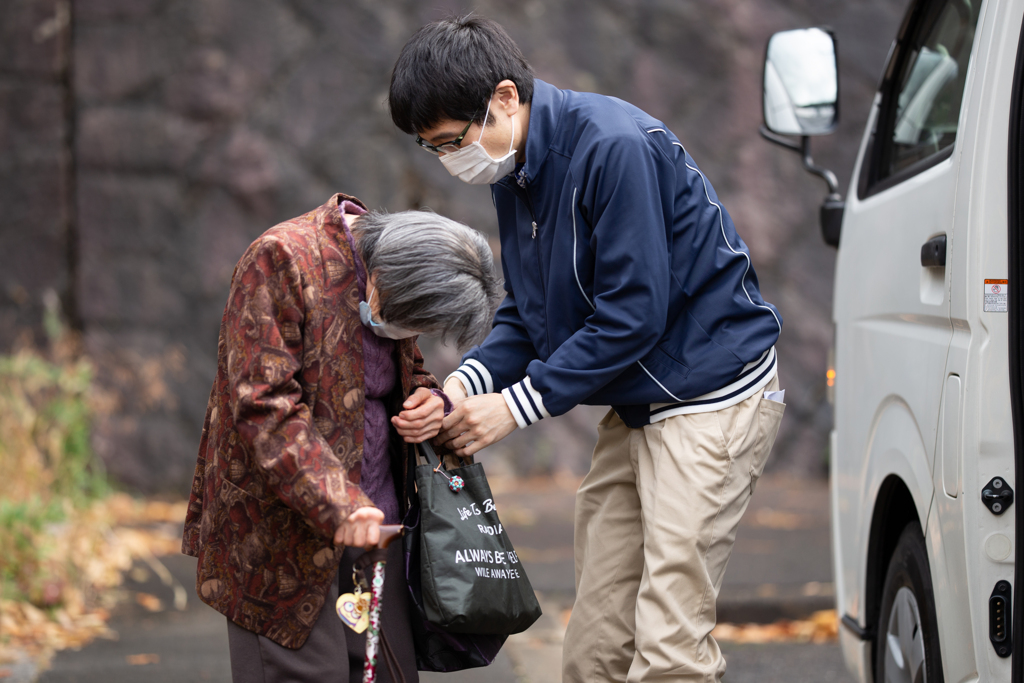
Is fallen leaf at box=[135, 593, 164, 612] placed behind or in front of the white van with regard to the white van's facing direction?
in front

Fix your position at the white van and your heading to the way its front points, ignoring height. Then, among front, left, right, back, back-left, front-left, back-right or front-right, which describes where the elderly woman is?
left

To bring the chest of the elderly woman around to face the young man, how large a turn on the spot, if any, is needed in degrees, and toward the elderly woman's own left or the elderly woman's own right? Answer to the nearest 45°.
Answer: approximately 45° to the elderly woman's own left

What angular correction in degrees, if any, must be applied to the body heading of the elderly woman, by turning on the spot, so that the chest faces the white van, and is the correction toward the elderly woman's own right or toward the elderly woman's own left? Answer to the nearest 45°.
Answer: approximately 45° to the elderly woman's own left

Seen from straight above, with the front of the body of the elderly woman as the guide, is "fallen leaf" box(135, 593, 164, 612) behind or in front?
behind

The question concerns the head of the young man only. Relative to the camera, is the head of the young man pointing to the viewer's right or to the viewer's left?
to the viewer's left

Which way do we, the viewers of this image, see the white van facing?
facing away from the viewer and to the left of the viewer

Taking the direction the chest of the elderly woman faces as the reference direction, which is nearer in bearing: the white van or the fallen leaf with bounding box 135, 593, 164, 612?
the white van

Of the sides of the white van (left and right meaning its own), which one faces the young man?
left

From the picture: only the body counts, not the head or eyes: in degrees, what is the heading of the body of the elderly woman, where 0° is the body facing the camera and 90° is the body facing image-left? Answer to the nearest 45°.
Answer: approximately 315°
